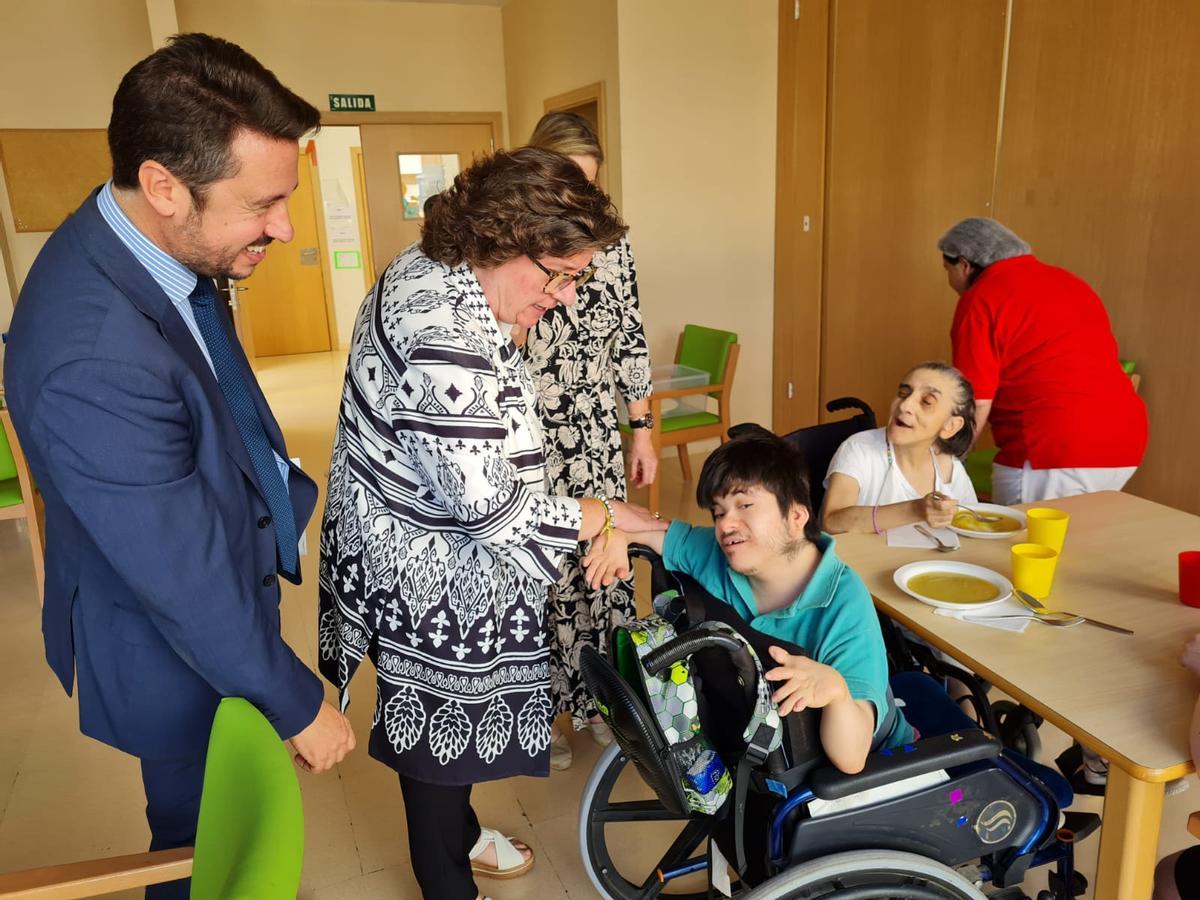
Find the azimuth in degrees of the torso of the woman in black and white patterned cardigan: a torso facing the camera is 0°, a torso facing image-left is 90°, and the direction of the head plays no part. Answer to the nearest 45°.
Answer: approximately 270°

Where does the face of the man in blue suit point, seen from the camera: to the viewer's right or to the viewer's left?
to the viewer's right

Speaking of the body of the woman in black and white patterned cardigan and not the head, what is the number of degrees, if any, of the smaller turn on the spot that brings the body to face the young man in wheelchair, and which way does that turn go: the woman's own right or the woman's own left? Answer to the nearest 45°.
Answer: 0° — they already face them

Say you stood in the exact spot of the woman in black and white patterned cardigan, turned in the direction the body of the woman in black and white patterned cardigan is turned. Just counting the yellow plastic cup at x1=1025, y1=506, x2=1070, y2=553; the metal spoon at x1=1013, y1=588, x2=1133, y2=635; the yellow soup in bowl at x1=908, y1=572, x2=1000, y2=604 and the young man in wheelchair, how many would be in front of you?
4

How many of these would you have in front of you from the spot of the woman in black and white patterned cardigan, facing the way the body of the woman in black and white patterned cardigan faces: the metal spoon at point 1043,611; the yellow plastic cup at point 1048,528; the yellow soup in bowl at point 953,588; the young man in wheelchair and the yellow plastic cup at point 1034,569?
5

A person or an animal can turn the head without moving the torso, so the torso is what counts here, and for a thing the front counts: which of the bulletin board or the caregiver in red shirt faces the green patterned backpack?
the bulletin board

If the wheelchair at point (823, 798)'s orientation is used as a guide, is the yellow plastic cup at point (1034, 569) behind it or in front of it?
in front

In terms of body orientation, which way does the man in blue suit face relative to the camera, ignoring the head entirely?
to the viewer's right

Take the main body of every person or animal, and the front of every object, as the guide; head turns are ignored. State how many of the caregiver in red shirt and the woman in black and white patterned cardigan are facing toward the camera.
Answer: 0

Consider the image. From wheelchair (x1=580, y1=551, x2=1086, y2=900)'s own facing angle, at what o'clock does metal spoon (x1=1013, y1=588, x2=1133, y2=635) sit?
The metal spoon is roughly at 12 o'clock from the wheelchair.

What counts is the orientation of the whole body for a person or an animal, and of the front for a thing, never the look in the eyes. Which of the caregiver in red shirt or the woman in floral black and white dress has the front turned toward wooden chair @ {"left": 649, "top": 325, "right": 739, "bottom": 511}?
the caregiver in red shirt

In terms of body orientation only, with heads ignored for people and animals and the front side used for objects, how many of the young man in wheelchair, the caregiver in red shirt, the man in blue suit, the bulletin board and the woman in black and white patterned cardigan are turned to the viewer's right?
2
